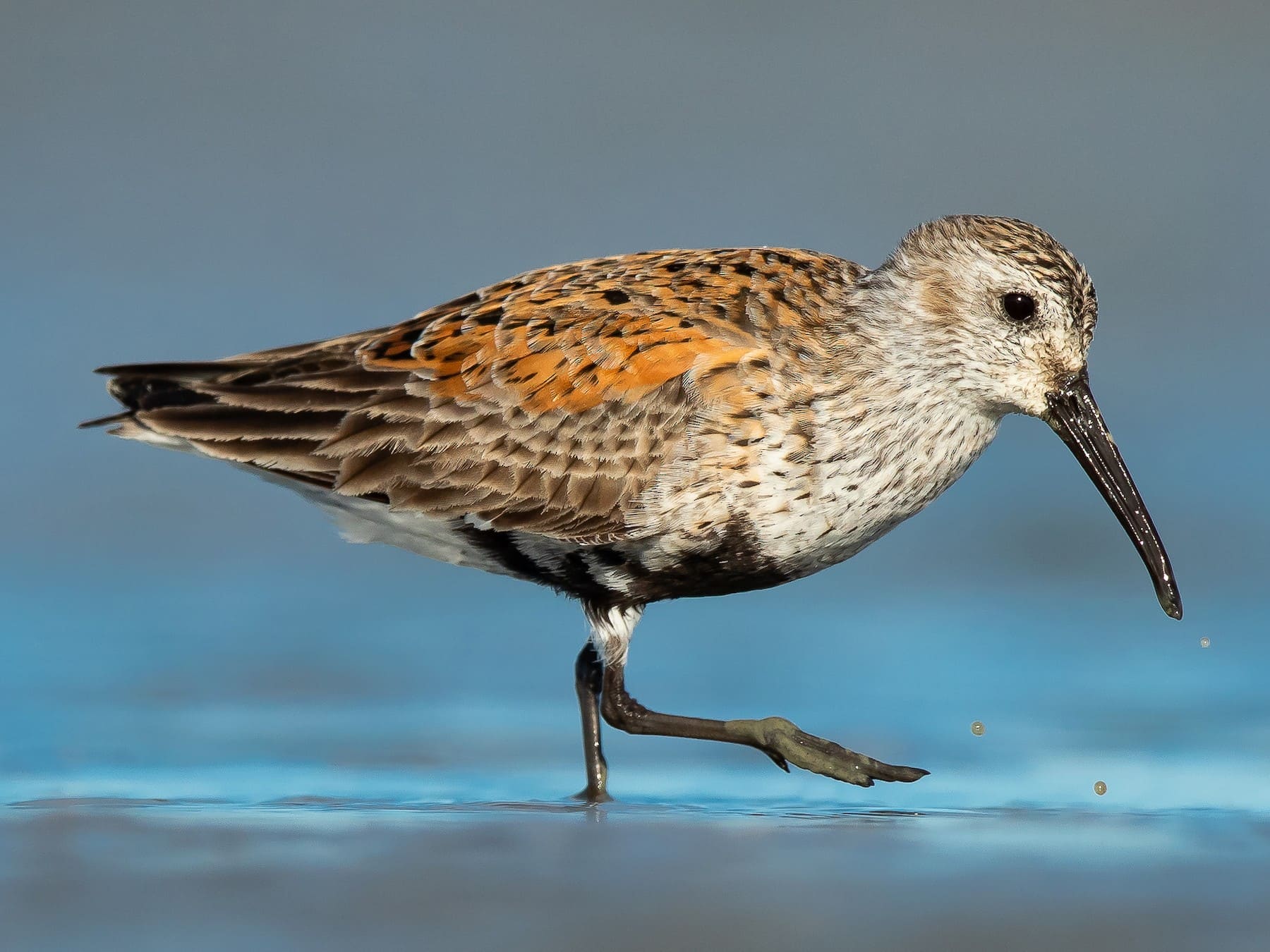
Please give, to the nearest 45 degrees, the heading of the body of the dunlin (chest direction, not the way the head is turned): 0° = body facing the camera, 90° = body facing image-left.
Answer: approximately 270°
